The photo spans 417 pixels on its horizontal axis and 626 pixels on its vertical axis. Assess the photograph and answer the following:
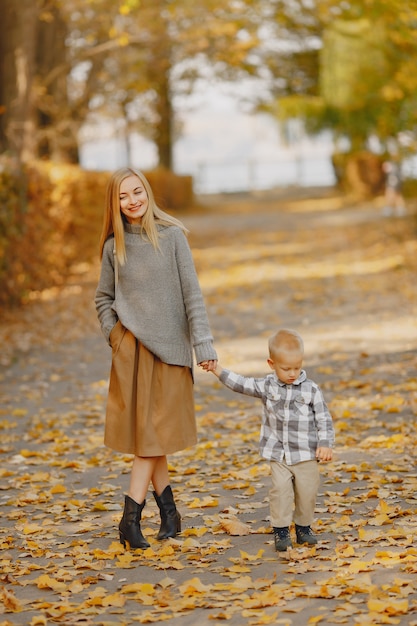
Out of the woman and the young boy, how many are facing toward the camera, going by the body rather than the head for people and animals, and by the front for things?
2

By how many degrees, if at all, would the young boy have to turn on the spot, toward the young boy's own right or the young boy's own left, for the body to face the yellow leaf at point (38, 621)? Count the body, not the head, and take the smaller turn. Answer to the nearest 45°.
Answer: approximately 45° to the young boy's own right

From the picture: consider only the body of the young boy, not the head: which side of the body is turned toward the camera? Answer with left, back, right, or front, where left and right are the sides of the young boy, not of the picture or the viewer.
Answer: front

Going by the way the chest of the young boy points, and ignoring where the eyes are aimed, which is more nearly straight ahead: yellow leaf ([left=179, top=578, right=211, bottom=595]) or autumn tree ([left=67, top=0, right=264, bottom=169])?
the yellow leaf

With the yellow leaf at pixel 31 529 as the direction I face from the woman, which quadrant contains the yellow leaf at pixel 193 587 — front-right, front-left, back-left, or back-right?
back-left

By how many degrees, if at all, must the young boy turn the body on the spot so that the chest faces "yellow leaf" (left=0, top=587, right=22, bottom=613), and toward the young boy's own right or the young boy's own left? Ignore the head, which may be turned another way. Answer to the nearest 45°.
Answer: approximately 45° to the young boy's own right

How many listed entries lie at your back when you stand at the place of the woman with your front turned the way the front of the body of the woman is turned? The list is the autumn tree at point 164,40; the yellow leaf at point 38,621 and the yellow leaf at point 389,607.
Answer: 1

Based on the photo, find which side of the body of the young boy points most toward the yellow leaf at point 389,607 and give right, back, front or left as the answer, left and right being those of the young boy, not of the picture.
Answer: front

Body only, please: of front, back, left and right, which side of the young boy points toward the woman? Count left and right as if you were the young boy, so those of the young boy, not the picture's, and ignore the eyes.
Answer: right

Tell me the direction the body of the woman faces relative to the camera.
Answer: toward the camera

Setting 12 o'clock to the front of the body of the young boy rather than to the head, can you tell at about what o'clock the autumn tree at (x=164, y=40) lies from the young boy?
The autumn tree is roughly at 6 o'clock from the young boy.

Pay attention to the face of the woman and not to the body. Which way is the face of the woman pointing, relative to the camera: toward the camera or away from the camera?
toward the camera

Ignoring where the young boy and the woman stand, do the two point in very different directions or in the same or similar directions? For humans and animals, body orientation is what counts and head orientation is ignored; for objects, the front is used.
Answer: same or similar directions

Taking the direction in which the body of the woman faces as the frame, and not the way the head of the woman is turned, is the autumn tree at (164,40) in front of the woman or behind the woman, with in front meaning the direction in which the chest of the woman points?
behind
